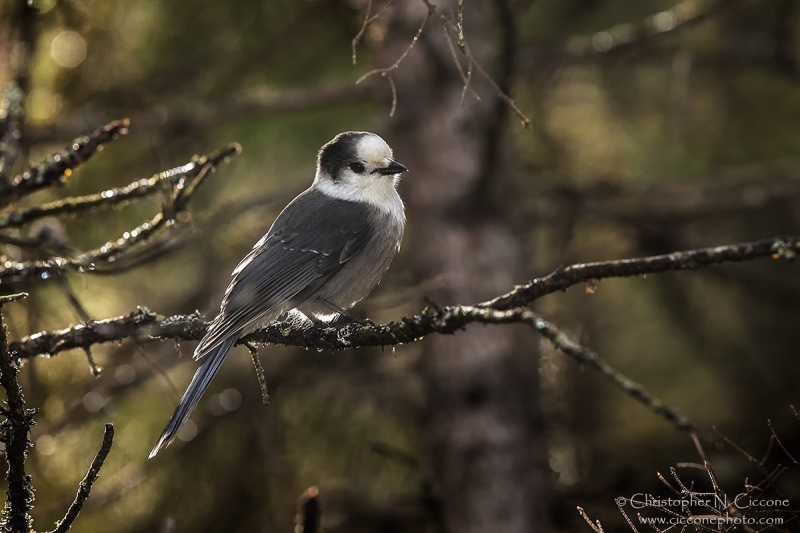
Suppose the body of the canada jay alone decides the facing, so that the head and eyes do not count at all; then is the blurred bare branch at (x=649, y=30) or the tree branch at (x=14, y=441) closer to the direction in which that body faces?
the blurred bare branch

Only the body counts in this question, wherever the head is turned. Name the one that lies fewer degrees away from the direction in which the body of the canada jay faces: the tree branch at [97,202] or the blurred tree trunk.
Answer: the blurred tree trunk

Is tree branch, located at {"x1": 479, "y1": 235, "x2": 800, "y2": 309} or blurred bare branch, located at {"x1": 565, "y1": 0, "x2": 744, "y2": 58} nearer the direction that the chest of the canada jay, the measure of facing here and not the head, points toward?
the blurred bare branch

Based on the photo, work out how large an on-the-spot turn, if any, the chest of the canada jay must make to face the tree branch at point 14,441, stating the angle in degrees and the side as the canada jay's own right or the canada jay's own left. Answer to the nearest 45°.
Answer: approximately 135° to the canada jay's own right

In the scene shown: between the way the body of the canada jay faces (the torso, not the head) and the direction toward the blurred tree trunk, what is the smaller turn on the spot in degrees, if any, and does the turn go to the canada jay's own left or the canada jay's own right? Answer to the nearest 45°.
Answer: approximately 45° to the canada jay's own left

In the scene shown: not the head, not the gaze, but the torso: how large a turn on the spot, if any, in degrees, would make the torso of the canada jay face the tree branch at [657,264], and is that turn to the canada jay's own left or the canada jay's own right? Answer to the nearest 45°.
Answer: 0° — it already faces it

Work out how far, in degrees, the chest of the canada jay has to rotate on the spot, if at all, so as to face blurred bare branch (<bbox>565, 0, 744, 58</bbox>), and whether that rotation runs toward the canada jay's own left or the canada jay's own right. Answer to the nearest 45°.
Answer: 0° — it already faces it

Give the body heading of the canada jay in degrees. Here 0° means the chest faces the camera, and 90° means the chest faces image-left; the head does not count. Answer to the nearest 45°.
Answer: approximately 270°
